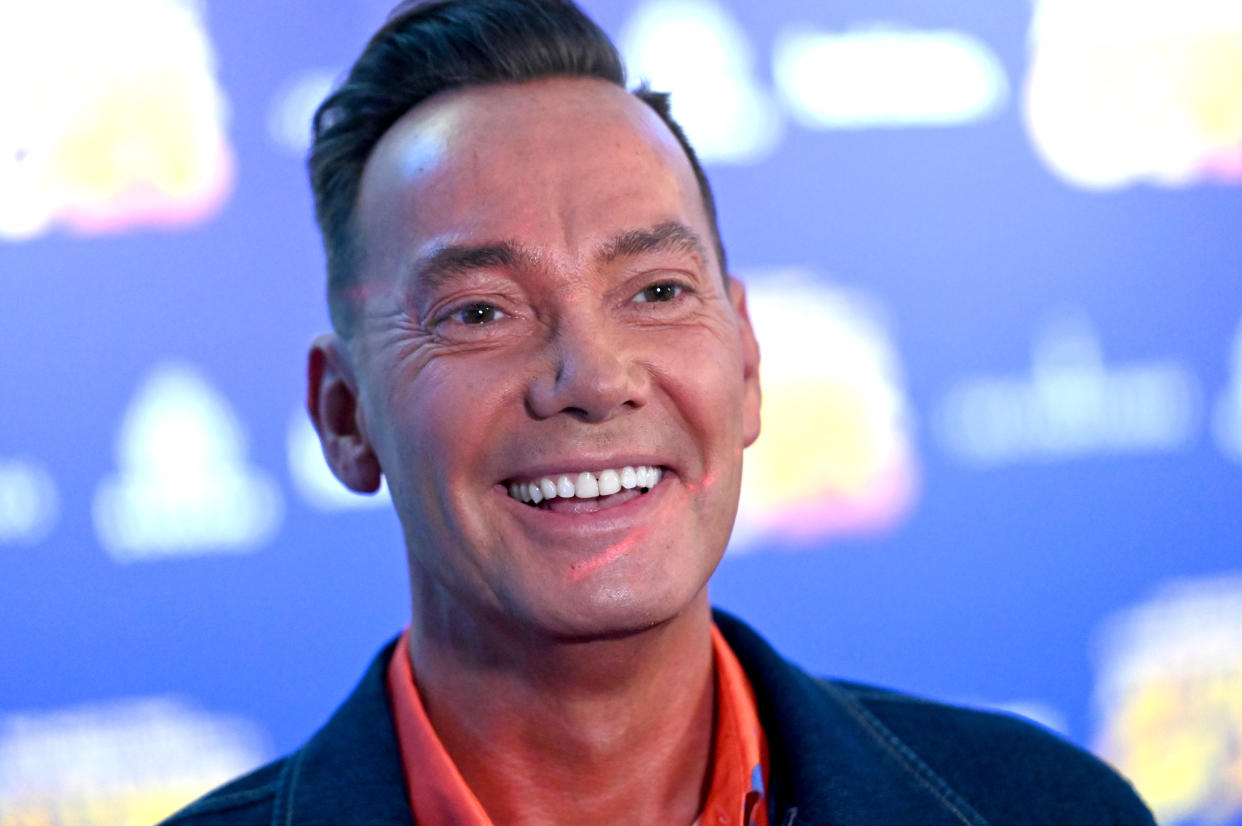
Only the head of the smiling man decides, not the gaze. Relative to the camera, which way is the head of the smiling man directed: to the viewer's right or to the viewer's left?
to the viewer's right

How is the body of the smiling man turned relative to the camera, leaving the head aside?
toward the camera
